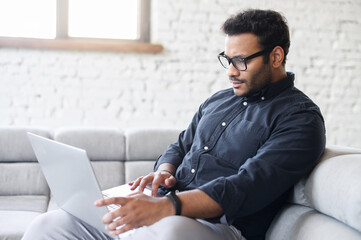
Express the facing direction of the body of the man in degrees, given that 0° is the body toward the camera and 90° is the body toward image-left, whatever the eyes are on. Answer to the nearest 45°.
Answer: approximately 45°

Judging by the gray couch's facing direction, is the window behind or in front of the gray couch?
behind

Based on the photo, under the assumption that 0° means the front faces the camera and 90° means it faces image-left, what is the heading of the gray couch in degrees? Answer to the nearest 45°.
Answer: approximately 0°
